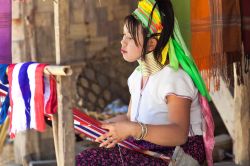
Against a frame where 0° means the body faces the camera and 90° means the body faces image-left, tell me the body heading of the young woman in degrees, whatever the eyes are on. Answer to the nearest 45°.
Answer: approximately 45°

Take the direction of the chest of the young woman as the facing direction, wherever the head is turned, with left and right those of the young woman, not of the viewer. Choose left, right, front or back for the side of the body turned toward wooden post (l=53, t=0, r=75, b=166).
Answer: front

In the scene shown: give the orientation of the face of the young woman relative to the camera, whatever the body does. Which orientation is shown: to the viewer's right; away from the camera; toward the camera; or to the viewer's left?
to the viewer's left

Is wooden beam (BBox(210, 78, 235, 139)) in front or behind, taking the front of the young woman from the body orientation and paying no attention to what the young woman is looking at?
behind

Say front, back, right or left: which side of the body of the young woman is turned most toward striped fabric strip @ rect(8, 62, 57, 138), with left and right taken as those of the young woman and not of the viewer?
front

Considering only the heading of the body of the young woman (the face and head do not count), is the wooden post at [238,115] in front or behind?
behind

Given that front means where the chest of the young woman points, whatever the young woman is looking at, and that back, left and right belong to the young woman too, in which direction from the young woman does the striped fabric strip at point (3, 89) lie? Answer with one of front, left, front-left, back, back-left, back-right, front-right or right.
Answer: front-right

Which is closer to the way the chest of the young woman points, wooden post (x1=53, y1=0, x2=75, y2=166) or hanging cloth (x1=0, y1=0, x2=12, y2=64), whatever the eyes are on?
the wooden post

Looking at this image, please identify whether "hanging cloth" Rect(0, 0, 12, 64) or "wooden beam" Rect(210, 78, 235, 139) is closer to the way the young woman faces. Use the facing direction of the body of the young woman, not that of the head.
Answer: the hanging cloth

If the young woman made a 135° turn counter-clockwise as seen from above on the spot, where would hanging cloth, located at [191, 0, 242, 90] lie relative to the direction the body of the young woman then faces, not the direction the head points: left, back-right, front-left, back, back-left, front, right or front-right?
front-left

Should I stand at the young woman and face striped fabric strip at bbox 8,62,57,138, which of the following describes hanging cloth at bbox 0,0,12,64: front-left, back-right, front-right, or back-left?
front-right
